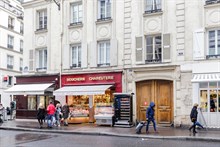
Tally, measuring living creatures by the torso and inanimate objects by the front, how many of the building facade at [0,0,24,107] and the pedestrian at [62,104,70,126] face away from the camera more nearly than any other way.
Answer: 1

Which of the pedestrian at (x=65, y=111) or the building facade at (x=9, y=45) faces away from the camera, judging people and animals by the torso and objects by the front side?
the pedestrian

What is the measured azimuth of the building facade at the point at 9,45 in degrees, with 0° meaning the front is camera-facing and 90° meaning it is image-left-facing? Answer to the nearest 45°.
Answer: approximately 315°

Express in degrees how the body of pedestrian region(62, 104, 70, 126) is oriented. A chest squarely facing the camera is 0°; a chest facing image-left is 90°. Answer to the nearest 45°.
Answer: approximately 180°
